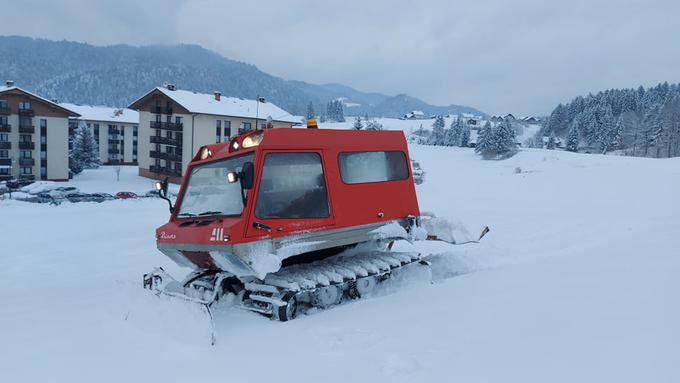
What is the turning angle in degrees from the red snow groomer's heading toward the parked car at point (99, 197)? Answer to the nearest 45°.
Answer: approximately 90° to its right

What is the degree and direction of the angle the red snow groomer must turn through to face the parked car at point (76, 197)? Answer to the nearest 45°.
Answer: approximately 90° to its right

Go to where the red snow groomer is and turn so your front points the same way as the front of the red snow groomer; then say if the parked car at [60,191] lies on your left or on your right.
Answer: on your right
